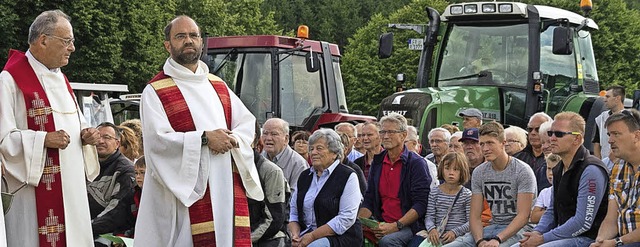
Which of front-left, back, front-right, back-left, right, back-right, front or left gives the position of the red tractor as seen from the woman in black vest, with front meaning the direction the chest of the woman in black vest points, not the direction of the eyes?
back-right

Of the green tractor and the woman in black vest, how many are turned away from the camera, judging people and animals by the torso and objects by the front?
0

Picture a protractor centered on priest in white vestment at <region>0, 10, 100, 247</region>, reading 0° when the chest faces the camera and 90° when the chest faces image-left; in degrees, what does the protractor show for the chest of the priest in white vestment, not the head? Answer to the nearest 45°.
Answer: approximately 315°

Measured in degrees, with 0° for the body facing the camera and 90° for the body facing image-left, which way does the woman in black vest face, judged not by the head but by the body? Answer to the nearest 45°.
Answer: approximately 45°

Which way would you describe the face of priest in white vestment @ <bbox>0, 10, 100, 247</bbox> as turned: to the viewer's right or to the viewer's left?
to the viewer's right

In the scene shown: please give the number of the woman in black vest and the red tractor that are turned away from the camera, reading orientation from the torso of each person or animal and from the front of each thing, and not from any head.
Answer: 0

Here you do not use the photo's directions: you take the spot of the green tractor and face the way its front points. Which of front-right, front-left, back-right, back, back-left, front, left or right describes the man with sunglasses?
front-left
